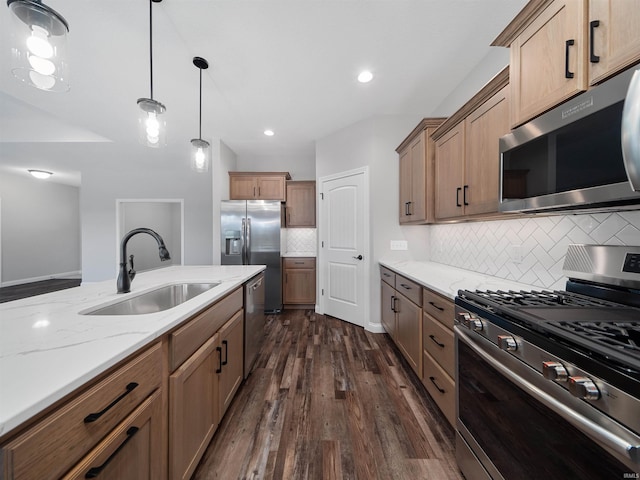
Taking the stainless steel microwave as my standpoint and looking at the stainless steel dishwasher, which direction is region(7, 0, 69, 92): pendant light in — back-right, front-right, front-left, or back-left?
front-left

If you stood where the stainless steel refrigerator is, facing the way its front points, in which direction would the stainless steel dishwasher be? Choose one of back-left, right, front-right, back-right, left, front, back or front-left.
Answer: front

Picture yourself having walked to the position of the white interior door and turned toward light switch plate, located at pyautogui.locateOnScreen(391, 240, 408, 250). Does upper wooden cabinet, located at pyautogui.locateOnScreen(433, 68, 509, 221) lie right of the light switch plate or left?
right

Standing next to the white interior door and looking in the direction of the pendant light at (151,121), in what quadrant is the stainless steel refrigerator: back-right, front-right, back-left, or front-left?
front-right

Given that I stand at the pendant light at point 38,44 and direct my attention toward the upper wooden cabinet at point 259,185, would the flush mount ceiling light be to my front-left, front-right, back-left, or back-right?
front-left

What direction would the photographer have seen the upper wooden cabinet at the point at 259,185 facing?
facing the viewer

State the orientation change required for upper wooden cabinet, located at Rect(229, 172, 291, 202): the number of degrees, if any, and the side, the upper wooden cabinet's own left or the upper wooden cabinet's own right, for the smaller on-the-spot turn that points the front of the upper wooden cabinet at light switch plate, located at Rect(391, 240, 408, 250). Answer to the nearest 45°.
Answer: approximately 45° to the upper wooden cabinet's own left

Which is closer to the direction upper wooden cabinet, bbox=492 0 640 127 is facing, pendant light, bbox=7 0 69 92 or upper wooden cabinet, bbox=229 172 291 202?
the pendant light

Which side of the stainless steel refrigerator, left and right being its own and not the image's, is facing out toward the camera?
front

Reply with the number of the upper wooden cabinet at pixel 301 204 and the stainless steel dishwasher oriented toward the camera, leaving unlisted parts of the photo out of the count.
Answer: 1

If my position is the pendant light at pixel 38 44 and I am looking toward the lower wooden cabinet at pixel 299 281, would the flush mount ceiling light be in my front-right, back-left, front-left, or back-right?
front-left

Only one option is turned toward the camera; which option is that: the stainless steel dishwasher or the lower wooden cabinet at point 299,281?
the lower wooden cabinet

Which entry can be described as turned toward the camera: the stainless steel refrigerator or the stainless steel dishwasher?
the stainless steel refrigerator

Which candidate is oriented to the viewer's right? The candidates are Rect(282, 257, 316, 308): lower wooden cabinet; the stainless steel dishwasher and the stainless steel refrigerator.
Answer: the stainless steel dishwasher

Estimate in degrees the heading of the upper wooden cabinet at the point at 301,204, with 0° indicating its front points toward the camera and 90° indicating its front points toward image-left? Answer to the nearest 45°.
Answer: approximately 0°

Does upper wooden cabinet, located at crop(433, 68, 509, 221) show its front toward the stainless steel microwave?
no
